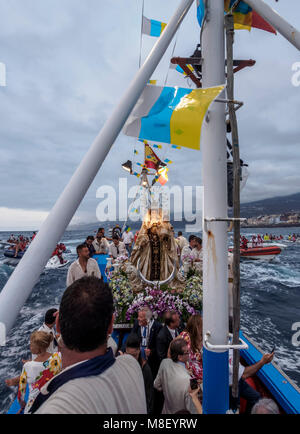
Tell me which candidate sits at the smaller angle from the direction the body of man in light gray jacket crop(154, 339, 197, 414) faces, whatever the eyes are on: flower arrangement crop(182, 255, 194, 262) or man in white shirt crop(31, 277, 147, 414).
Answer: the flower arrangement

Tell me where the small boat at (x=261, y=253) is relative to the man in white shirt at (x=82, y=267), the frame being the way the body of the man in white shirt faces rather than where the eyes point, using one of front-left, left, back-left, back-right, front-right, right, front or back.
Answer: left

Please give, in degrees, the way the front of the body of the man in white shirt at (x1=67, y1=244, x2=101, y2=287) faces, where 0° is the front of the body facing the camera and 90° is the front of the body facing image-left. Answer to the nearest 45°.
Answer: approximately 315°

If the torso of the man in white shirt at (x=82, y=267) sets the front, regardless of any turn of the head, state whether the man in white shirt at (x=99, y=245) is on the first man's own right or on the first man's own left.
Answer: on the first man's own left

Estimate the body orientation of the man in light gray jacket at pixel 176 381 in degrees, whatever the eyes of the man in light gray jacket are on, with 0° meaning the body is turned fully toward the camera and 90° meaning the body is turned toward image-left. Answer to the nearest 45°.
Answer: approximately 225°

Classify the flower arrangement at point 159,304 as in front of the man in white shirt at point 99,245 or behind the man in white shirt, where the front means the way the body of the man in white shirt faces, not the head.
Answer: in front

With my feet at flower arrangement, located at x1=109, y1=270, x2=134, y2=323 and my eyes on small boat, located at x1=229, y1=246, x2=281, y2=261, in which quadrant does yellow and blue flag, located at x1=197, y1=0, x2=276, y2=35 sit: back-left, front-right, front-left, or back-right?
back-right
